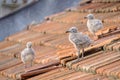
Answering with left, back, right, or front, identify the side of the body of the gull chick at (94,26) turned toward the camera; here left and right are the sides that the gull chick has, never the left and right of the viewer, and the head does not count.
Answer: left
